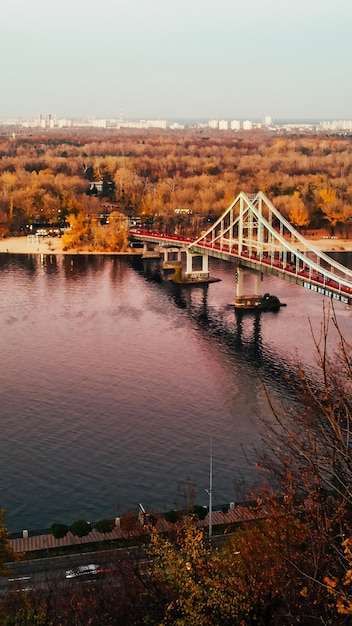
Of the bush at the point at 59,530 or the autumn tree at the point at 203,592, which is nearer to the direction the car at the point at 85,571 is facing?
the bush

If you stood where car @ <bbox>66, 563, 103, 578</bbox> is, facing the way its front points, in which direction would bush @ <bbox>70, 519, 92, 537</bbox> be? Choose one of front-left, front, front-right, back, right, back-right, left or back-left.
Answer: right

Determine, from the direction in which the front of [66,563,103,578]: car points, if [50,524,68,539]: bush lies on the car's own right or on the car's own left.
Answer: on the car's own right

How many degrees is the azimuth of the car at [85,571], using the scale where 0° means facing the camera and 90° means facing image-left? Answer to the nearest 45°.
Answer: approximately 90°

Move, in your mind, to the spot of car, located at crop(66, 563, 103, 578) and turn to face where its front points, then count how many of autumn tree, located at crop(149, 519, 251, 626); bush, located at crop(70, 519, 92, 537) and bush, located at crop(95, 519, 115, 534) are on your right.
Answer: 2

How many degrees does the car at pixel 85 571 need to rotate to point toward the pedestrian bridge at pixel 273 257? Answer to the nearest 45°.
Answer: approximately 90° to its right

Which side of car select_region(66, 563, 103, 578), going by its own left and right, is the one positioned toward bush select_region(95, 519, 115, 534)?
right
